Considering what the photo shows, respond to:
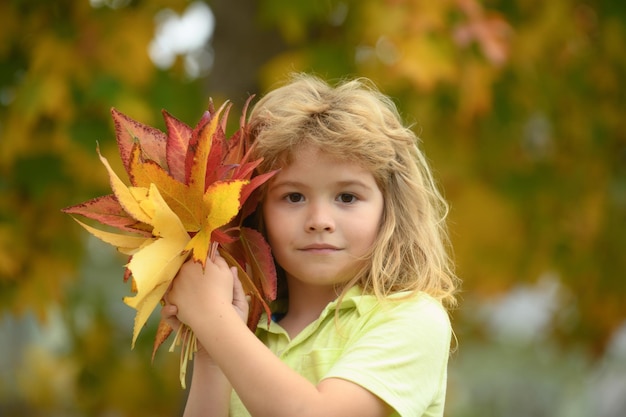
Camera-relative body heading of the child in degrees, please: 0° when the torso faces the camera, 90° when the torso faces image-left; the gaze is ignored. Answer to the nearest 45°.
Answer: approximately 45°

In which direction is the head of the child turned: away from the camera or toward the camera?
toward the camera
